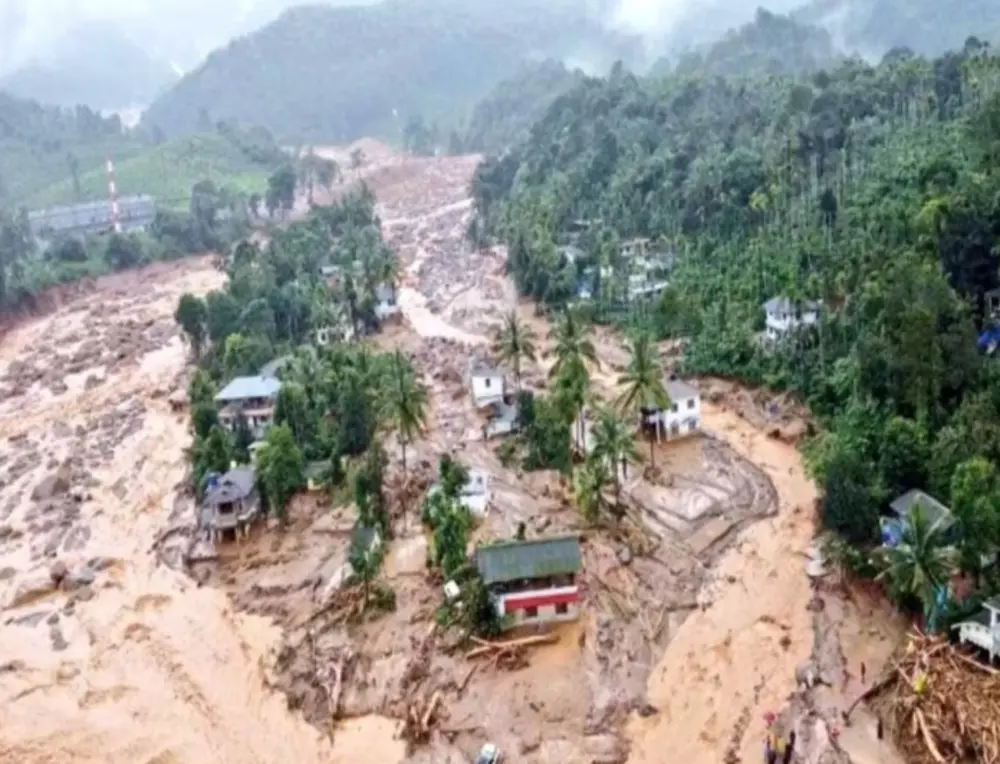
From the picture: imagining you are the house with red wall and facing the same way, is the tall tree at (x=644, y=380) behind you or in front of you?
behind

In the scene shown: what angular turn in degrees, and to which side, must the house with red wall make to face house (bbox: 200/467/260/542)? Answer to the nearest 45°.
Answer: approximately 135° to its right

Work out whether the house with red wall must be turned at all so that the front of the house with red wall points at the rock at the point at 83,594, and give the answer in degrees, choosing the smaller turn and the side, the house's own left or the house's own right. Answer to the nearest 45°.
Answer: approximately 90° to the house's own right

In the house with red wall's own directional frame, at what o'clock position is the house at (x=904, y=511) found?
The house is roughly at 9 o'clock from the house with red wall.

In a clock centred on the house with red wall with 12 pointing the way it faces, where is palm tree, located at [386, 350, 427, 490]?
The palm tree is roughly at 5 o'clock from the house with red wall.

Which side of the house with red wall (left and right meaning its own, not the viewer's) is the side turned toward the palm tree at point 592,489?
back

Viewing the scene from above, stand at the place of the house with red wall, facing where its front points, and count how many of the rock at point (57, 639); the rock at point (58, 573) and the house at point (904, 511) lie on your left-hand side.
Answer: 1

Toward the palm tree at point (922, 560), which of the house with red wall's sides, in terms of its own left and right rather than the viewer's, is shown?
left

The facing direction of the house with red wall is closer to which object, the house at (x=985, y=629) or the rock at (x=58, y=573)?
the house

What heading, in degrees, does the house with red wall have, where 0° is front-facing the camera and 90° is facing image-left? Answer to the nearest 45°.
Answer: approximately 0°

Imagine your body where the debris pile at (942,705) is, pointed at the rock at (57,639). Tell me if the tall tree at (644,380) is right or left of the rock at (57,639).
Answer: right

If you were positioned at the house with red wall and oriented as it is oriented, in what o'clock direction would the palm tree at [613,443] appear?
The palm tree is roughly at 7 o'clock from the house with red wall.
